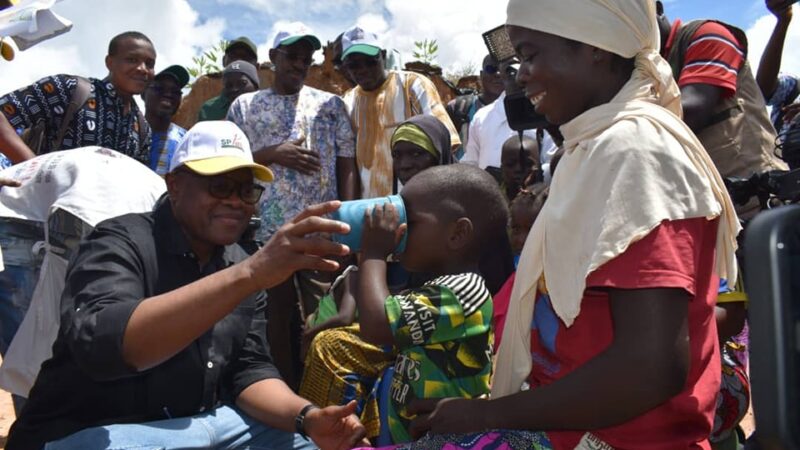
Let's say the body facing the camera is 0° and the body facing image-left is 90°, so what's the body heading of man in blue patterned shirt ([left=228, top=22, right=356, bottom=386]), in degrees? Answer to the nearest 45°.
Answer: approximately 0°

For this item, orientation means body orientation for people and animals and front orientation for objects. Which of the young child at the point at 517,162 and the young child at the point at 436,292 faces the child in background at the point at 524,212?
the young child at the point at 517,162

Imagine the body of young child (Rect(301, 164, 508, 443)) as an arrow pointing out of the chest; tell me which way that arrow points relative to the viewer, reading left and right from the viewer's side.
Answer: facing to the left of the viewer

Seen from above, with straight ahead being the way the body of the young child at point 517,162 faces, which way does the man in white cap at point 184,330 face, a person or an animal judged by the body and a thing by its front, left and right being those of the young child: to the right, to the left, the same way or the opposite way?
to the left

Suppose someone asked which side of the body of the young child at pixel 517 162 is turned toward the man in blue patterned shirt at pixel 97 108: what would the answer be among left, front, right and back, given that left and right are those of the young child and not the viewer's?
right

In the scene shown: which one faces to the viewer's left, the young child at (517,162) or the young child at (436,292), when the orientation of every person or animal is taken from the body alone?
the young child at (436,292)

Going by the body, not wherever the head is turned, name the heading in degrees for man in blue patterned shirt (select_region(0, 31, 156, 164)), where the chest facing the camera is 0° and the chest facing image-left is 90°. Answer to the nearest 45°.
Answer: approximately 315°

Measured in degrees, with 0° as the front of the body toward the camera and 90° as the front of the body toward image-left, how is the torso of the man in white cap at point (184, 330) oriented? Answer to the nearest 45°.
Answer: approximately 315°

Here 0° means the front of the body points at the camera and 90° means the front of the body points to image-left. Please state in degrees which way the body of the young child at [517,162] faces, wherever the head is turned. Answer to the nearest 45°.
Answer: approximately 0°
